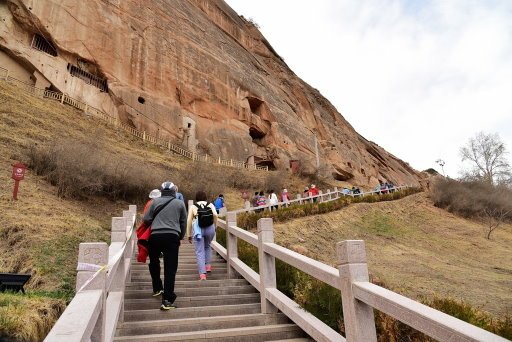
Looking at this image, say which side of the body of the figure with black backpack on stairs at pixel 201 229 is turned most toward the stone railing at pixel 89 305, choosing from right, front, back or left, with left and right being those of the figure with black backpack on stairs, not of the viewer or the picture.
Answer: back

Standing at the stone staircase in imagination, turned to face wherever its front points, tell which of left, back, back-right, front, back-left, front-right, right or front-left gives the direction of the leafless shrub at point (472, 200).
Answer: back-left

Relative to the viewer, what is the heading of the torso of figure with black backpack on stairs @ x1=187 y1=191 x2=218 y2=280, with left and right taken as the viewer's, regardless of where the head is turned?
facing away from the viewer

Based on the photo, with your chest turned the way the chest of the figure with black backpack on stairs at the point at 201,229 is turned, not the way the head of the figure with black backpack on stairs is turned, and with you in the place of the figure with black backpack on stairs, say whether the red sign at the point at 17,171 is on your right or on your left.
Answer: on your left

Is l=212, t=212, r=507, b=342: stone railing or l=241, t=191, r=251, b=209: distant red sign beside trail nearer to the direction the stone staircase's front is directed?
the stone railing

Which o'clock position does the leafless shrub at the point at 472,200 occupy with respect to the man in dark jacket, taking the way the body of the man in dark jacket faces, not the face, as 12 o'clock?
The leafless shrub is roughly at 2 o'clock from the man in dark jacket.

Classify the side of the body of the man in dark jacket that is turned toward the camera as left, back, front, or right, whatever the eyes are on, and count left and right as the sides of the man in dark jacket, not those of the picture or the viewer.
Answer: back
